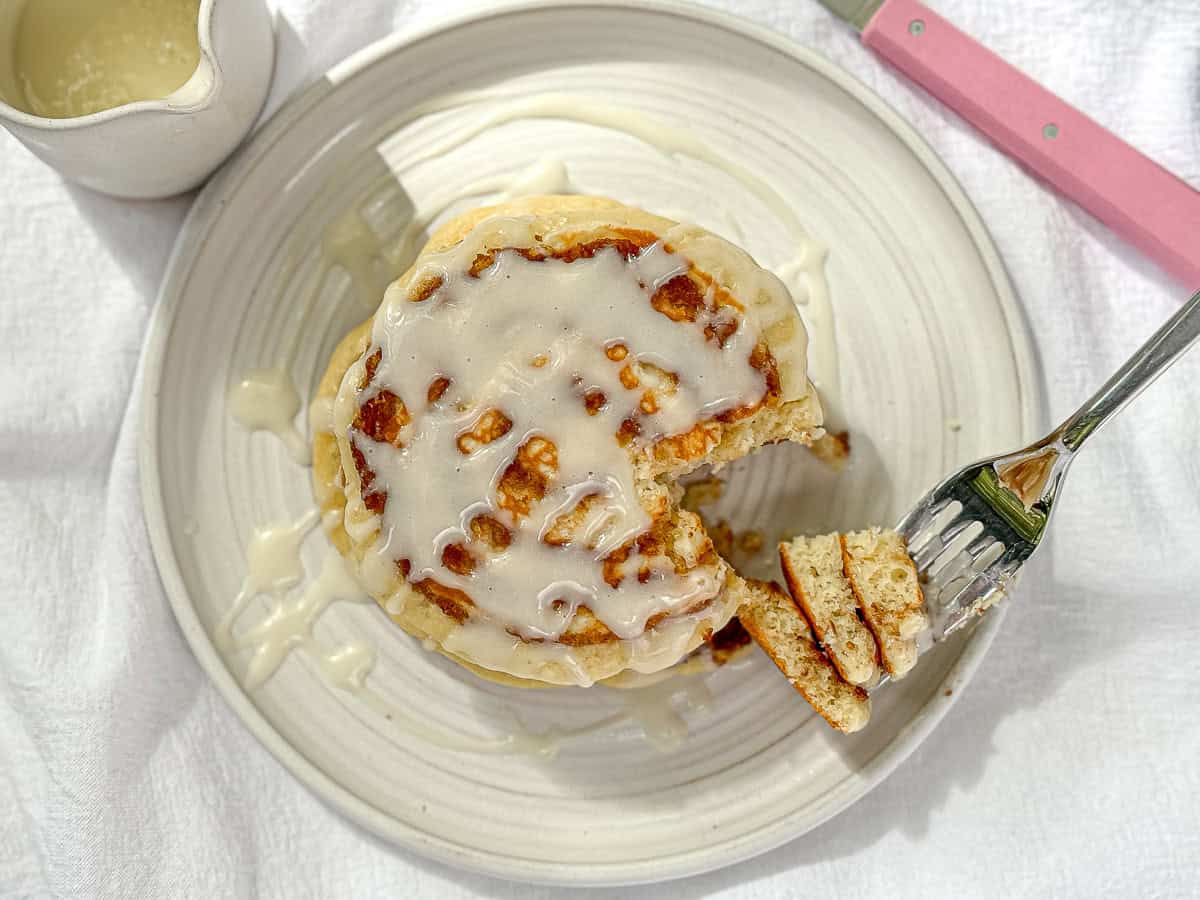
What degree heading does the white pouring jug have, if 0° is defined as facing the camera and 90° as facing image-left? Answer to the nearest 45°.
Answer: approximately 315°

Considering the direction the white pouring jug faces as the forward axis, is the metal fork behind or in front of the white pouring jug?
in front

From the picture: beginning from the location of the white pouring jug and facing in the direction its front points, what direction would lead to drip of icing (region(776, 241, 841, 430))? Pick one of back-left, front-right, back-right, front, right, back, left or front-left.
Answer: front-left

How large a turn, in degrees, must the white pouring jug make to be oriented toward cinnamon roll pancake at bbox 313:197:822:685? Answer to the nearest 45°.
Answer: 0° — it already faces it

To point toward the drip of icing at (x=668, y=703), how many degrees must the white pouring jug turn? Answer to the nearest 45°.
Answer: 0° — it already faces it
